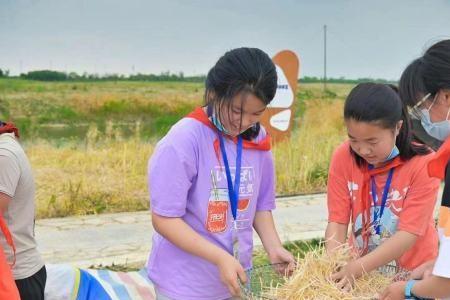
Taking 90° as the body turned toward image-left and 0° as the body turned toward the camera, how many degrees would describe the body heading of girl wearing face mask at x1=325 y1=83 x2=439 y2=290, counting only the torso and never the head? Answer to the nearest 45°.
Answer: approximately 45°

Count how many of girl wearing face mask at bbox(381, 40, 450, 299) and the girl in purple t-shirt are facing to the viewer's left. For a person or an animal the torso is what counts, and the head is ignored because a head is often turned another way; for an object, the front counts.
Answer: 1

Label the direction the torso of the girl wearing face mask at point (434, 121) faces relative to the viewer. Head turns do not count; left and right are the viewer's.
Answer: facing to the left of the viewer

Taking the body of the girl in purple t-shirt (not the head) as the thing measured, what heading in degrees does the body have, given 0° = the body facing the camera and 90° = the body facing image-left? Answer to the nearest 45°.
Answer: approximately 315°
